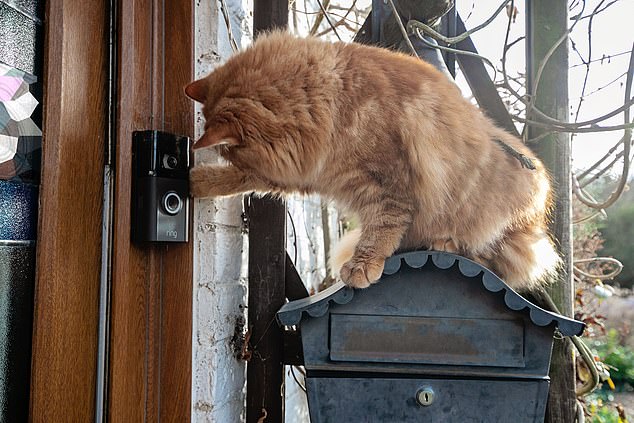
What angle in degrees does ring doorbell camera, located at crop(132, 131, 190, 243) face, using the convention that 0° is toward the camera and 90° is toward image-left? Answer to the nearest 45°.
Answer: approximately 315°

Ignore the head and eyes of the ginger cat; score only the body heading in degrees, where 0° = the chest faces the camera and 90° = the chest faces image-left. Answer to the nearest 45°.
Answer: approximately 90°

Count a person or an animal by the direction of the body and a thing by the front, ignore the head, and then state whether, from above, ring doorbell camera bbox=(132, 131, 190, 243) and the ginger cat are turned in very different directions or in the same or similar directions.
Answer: very different directions

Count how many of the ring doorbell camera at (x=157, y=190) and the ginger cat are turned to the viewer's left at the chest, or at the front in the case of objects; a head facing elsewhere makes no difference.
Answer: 1
